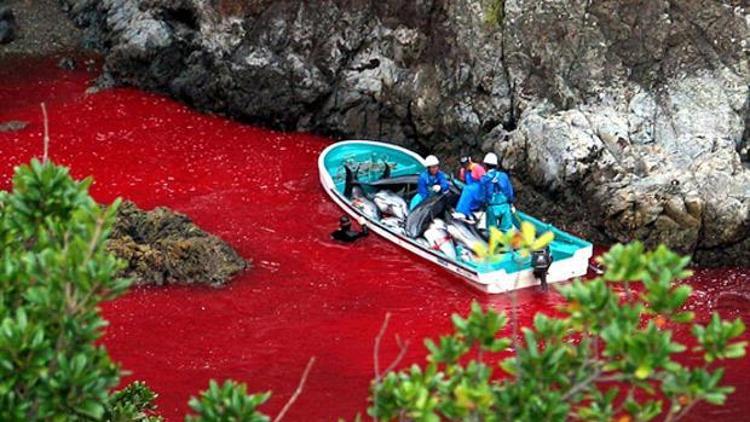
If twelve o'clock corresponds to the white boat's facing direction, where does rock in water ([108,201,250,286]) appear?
The rock in water is roughly at 10 o'clock from the white boat.

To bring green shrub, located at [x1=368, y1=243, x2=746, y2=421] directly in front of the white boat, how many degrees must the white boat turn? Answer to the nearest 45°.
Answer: approximately 135° to its left

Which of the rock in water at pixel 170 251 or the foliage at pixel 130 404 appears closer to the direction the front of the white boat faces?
the rock in water

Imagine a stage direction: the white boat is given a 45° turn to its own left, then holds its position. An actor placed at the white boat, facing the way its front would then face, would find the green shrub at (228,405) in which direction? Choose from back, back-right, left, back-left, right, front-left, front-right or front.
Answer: left

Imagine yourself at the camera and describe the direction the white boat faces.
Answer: facing away from the viewer and to the left of the viewer

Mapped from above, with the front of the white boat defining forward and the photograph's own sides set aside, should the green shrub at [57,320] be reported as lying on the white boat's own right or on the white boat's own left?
on the white boat's own left

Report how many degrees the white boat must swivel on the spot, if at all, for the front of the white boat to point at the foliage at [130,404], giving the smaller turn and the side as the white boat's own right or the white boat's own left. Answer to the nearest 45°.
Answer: approximately 135° to the white boat's own left

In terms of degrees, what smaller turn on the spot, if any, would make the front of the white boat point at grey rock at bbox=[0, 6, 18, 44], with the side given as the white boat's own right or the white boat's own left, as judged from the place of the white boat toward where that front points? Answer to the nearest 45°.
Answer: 0° — it already faces it
